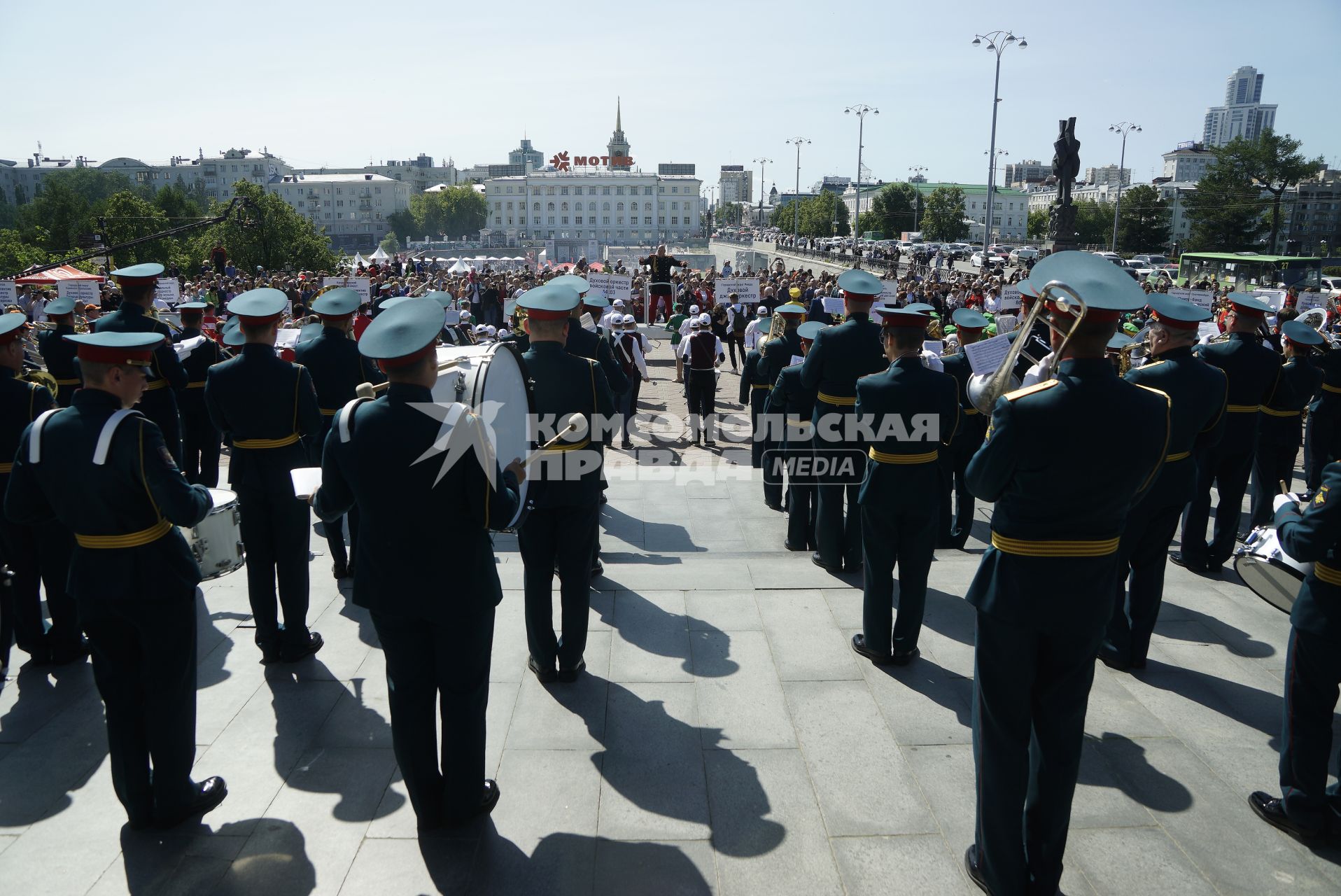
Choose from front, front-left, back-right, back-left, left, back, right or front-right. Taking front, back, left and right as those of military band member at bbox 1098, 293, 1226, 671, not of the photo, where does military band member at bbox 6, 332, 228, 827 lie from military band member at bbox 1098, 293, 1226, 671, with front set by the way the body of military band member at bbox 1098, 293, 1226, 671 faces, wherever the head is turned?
left

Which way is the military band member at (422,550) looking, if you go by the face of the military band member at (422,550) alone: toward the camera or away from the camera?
away from the camera

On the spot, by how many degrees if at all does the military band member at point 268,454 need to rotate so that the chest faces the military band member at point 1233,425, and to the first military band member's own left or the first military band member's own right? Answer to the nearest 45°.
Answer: approximately 90° to the first military band member's own right

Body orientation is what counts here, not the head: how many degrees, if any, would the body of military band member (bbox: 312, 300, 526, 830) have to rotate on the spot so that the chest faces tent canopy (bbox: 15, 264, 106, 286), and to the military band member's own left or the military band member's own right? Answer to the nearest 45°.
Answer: approximately 45° to the military band member's own left

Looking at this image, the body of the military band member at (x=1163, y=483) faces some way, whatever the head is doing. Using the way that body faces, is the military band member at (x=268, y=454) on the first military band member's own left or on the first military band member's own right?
on the first military band member's own left

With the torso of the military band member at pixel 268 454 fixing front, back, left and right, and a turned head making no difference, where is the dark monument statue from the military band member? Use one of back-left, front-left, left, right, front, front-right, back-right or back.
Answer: front-right

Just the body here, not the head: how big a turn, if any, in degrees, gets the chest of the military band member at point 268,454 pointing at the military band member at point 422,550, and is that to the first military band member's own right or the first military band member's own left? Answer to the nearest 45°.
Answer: approximately 180°

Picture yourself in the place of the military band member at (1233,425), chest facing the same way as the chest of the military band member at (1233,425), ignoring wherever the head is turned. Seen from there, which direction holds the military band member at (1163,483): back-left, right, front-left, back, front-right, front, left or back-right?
back-left

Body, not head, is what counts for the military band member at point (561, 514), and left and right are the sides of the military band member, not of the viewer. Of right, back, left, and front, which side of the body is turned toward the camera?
back

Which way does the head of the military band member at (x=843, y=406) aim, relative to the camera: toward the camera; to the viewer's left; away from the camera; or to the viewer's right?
away from the camera

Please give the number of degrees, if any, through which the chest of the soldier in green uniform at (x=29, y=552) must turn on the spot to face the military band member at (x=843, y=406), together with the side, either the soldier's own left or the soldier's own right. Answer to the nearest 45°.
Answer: approximately 45° to the soldier's own right

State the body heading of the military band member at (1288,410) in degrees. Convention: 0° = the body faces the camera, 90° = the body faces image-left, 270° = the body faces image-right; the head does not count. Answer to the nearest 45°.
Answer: approximately 135°

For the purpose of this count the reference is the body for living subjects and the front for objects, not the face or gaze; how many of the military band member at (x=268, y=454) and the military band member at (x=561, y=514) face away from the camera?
2

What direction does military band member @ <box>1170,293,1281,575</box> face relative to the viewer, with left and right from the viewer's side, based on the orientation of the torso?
facing away from the viewer and to the left of the viewer

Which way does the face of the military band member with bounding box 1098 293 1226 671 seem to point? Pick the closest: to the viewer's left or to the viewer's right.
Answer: to the viewer's left

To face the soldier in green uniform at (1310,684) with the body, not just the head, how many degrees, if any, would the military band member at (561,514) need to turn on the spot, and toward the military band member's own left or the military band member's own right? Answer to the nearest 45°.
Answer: approximately 135° to the military band member's own right
